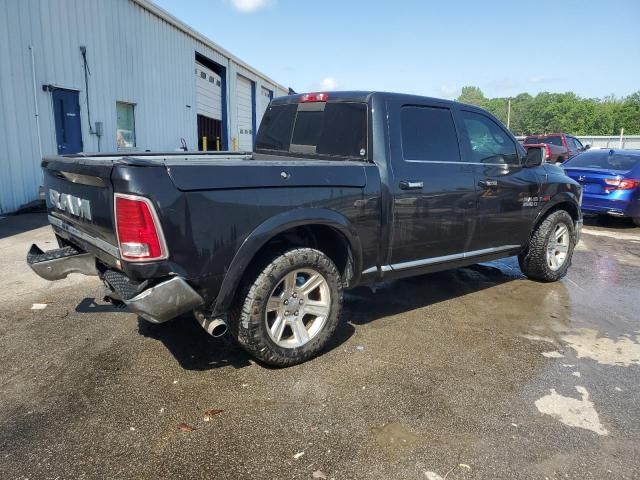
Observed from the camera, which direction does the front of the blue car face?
facing away from the viewer and to the right of the viewer

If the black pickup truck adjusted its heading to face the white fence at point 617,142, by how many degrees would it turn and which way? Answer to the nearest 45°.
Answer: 0° — it already faces it

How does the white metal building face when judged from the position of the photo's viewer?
facing the viewer and to the right of the viewer

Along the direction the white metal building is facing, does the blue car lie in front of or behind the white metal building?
in front

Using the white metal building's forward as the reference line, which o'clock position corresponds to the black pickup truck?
The black pickup truck is roughly at 1 o'clock from the white metal building.

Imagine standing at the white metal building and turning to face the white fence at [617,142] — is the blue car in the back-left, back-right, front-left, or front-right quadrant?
front-right

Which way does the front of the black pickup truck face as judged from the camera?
facing away from the viewer and to the right of the viewer

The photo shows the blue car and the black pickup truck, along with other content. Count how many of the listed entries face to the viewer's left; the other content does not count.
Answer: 0

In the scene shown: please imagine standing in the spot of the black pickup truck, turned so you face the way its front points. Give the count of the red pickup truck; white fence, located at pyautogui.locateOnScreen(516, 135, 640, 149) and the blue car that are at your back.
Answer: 0

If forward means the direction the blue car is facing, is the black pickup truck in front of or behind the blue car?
behind

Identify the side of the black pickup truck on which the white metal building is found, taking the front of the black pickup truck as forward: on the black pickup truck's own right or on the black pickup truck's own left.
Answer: on the black pickup truck's own left

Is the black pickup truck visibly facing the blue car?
yes

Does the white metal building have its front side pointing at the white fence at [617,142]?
no

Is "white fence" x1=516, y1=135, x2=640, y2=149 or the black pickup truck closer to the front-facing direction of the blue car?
the white fence

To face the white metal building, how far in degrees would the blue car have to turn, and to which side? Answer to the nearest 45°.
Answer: approximately 135° to its left

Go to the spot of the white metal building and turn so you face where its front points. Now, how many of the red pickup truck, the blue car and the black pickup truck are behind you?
0

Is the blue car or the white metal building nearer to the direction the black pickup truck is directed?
the blue car
